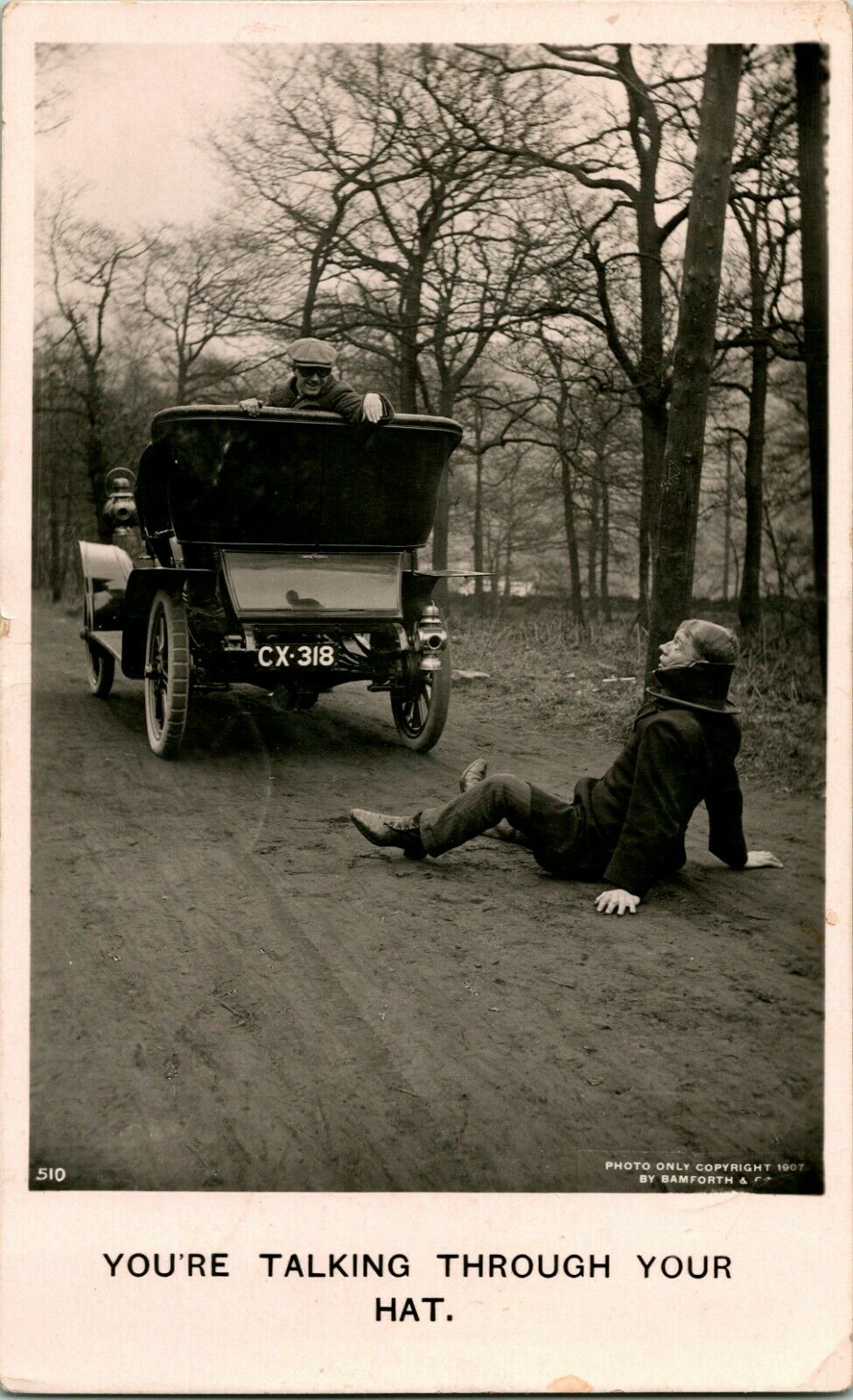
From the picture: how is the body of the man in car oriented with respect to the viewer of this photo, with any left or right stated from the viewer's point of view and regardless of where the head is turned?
facing the viewer

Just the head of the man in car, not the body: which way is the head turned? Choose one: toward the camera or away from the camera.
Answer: toward the camera
